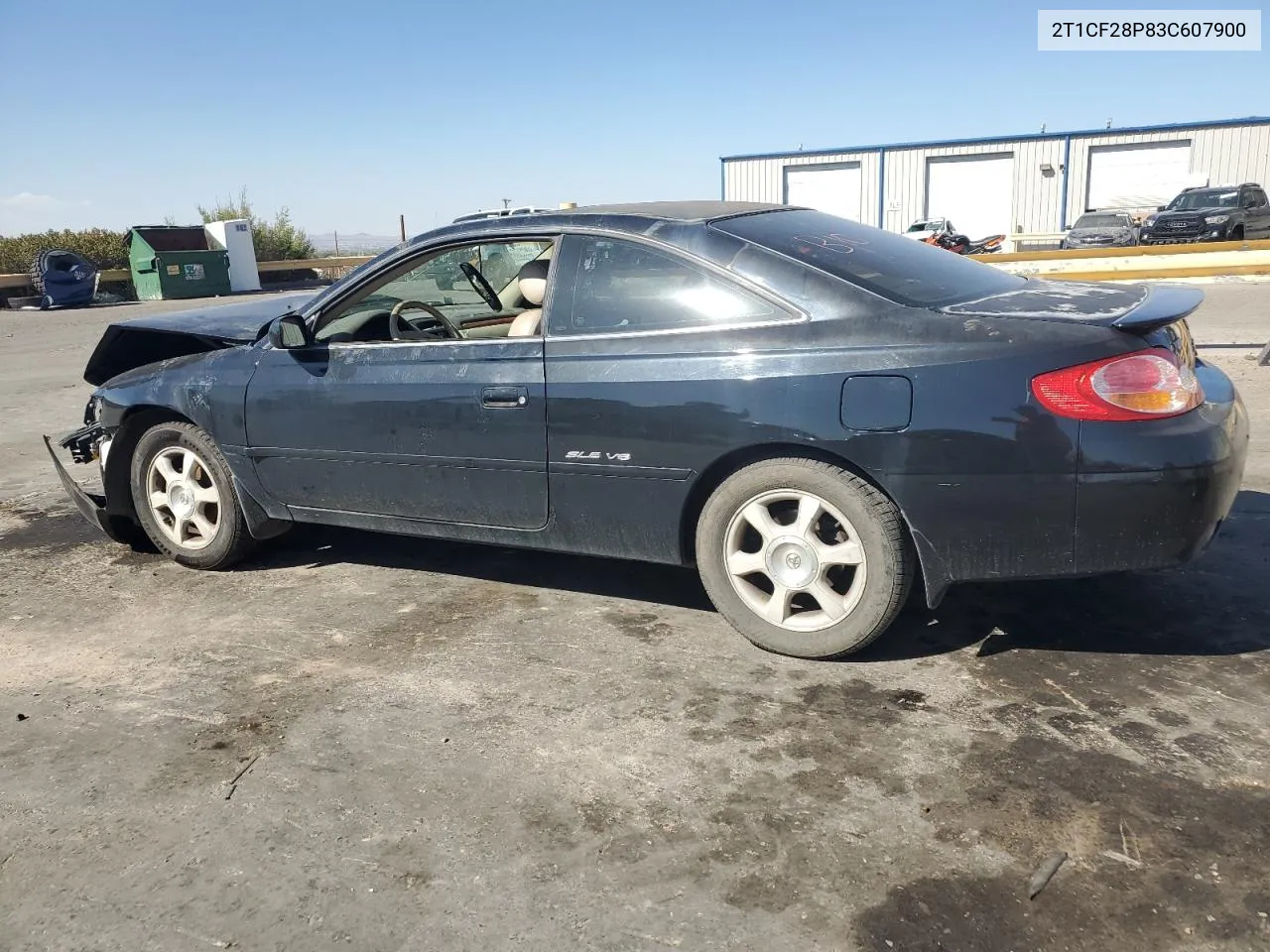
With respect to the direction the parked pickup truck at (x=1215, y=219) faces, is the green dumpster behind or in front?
in front

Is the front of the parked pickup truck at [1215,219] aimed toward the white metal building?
no

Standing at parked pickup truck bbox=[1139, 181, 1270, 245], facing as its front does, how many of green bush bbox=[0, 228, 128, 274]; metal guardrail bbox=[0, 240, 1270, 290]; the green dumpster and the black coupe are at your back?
0

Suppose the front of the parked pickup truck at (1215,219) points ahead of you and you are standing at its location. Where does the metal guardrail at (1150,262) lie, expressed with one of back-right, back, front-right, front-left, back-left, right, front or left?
front-left

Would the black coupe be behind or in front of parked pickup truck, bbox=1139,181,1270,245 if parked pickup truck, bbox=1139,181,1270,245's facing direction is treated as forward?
in front

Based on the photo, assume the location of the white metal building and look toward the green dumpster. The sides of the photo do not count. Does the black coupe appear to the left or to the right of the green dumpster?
left

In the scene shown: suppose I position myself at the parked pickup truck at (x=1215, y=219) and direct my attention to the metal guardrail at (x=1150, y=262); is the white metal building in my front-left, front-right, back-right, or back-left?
back-right

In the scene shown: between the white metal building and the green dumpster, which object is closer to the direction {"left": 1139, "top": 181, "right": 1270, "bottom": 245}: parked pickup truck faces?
the green dumpster

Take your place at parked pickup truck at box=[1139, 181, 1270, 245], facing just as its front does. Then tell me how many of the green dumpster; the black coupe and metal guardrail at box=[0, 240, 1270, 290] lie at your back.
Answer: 0

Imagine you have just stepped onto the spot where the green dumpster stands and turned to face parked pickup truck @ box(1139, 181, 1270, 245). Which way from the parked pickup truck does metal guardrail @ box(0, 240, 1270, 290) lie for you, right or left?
right

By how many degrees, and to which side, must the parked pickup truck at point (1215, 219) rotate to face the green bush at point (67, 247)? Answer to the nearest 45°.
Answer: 0° — it already faces it

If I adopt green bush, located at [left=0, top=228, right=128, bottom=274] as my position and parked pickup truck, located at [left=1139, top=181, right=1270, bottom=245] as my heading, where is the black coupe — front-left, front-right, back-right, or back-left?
front-right

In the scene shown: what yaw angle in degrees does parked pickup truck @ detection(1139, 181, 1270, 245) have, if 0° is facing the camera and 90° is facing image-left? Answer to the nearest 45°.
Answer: approximately 45°
